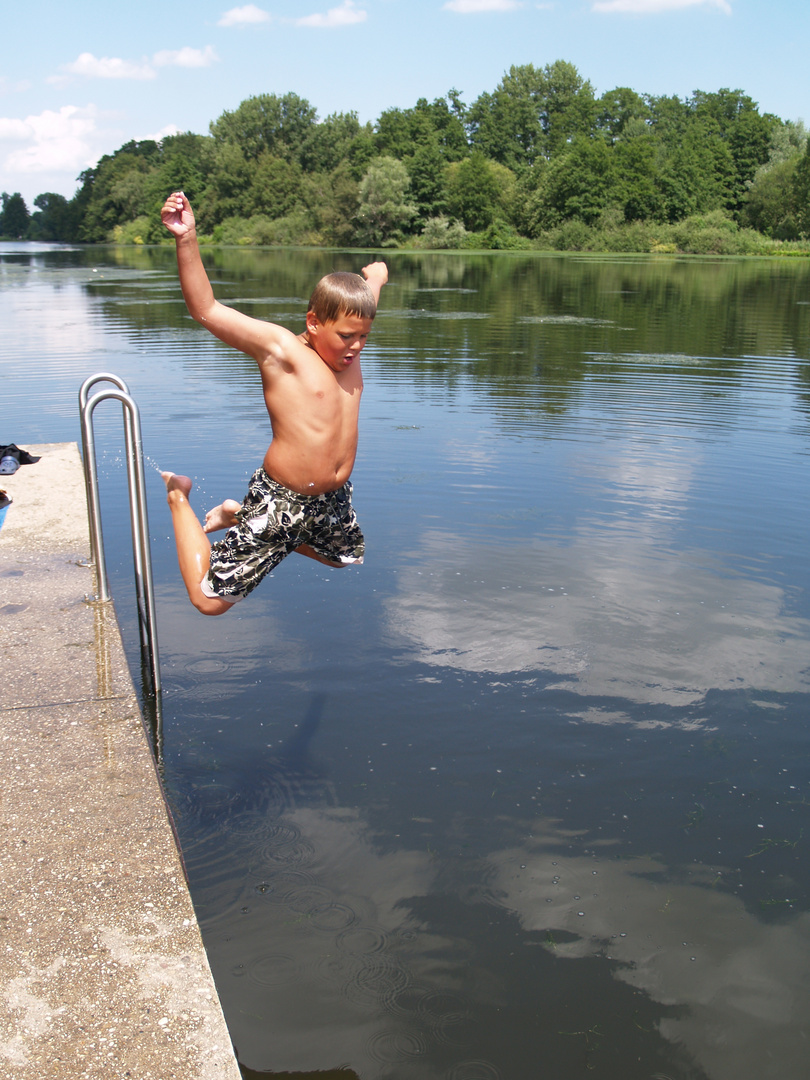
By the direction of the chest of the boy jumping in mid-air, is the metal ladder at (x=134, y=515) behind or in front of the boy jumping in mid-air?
behind

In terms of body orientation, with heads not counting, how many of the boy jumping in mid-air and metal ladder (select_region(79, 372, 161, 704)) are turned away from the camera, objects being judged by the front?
0

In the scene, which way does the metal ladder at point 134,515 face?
to the viewer's right

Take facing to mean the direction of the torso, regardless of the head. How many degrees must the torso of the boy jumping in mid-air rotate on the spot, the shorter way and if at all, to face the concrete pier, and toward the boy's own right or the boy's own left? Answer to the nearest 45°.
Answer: approximately 90° to the boy's own right

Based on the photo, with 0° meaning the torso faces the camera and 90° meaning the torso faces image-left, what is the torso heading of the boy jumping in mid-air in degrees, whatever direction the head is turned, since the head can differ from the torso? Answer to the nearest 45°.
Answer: approximately 315°

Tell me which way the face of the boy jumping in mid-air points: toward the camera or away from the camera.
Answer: toward the camera
